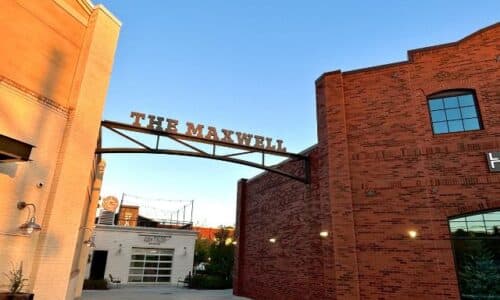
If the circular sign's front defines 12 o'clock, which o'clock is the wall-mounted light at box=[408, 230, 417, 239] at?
The wall-mounted light is roughly at 11 o'clock from the circular sign.

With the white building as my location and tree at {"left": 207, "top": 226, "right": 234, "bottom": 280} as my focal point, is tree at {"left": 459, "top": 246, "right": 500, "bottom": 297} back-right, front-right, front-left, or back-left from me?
front-right

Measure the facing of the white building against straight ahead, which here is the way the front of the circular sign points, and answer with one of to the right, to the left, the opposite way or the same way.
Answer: the same way

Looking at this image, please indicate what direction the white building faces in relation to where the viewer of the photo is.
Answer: facing the viewer

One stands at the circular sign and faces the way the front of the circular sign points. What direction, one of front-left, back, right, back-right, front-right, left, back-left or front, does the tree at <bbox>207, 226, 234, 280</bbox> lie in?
left

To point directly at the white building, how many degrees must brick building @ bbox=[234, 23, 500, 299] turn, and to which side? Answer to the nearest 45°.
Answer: approximately 90° to its right

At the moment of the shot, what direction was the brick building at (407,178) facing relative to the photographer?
facing the viewer and to the left of the viewer

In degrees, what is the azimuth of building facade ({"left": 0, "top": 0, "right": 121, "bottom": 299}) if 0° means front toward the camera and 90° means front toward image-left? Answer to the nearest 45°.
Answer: approximately 315°

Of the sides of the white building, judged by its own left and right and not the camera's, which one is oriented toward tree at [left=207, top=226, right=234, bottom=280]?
left

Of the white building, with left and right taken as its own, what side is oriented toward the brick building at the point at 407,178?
front

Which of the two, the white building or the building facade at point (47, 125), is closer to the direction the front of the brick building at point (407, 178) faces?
the building facade

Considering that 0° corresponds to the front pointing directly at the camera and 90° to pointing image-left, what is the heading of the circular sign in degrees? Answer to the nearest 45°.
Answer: approximately 0°

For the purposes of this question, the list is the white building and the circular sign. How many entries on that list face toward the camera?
2
